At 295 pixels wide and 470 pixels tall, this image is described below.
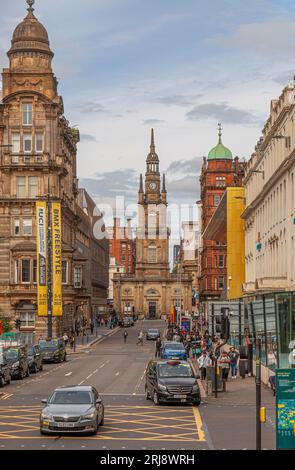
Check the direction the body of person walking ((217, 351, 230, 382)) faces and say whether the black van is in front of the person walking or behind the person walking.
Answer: in front

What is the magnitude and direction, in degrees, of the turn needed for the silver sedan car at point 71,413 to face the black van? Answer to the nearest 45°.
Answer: approximately 135° to its left

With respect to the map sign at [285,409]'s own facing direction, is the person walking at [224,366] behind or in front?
behind

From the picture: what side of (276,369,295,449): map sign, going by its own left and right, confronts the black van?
back

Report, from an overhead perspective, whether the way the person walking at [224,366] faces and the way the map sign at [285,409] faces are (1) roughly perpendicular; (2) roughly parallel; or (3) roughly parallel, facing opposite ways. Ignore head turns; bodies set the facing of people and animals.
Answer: roughly parallel

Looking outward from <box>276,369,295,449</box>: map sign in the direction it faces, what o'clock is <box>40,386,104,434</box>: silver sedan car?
The silver sedan car is roughly at 4 o'clock from the map sign.

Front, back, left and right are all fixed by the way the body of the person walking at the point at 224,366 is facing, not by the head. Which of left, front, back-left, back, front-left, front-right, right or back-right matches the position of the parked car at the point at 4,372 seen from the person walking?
right

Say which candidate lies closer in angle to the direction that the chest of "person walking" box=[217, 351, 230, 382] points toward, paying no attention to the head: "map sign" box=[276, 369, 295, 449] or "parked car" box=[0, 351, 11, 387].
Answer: the map sign

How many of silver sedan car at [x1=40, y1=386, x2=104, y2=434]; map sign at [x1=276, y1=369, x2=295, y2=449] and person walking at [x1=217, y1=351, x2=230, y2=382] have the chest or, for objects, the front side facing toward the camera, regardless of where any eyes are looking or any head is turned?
3

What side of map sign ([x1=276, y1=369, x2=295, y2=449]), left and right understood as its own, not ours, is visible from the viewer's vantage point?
front

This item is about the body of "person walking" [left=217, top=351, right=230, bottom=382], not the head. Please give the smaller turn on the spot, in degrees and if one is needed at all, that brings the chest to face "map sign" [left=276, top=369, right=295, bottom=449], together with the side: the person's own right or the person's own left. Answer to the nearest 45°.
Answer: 0° — they already face it

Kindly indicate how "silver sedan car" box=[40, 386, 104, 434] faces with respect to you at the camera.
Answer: facing the viewer

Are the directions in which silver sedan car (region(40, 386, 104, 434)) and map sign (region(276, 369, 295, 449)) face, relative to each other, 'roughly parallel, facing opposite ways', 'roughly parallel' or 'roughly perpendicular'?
roughly parallel

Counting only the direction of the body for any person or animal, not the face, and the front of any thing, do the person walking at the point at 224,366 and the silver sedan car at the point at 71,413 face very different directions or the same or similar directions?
same or similar directions

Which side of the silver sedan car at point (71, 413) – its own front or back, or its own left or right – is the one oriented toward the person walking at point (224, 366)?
back

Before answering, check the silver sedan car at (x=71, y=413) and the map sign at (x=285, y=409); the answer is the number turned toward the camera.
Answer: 2
